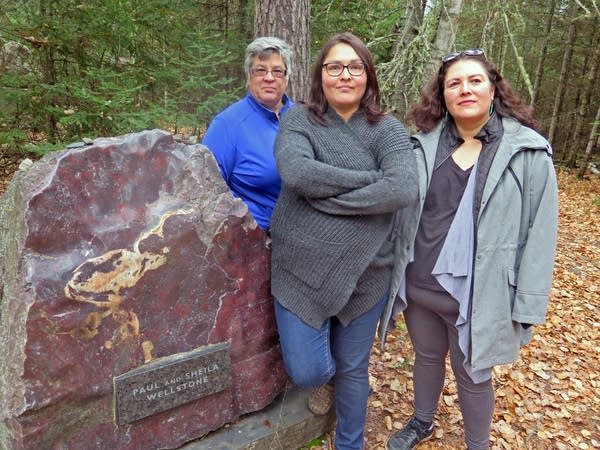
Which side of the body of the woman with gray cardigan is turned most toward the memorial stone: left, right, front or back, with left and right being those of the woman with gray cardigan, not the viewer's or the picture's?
right

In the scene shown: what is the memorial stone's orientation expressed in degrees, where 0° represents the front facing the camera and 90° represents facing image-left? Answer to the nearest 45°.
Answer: approximately 315°

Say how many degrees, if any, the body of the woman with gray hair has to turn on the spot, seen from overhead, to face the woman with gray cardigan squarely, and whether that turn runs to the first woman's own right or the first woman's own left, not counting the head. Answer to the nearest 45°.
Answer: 0° — they already face them

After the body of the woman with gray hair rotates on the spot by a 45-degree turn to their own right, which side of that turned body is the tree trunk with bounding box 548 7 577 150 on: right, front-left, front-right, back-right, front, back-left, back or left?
back-left

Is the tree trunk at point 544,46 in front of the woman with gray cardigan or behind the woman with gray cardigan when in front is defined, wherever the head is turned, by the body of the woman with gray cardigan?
behind
